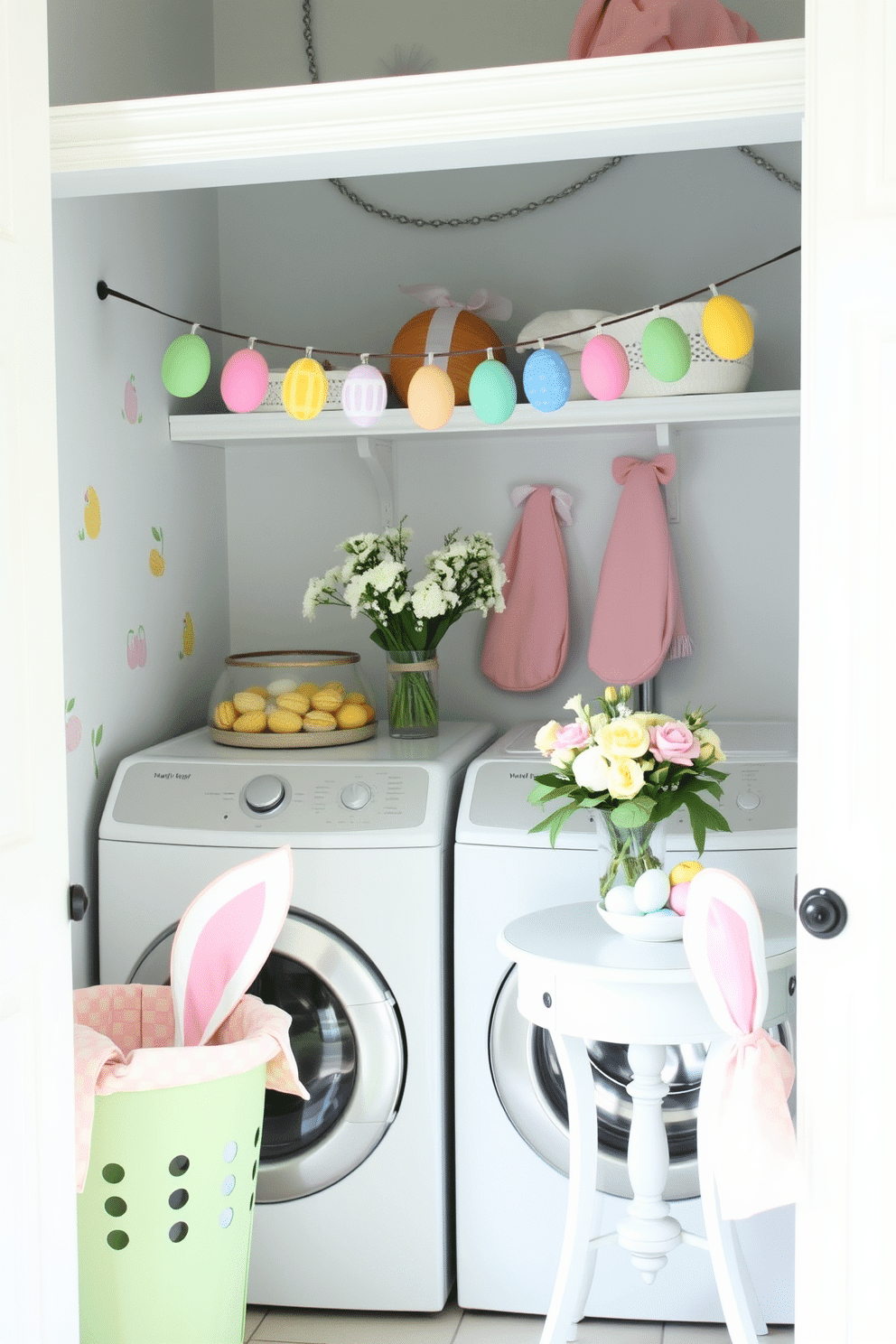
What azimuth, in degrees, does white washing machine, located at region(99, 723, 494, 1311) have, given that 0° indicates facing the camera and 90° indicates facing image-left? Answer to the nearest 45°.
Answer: approximately 0°

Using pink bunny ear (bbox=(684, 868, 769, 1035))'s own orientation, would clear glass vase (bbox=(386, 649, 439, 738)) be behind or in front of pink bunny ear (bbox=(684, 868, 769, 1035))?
behind

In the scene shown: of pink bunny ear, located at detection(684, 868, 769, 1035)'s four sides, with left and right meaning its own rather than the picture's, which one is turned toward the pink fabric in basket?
right

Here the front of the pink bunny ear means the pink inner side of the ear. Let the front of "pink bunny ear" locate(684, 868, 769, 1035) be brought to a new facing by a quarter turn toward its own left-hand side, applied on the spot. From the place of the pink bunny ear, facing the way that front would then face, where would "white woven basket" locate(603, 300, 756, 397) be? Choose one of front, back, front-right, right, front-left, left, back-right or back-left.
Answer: left

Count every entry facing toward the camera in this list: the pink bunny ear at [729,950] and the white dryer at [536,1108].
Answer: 2

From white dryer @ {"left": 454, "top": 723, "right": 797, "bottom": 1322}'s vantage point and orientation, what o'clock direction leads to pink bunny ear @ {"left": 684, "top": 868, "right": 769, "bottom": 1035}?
The pink bunny ear is roughly at 11 o'clock from the white dryer.
